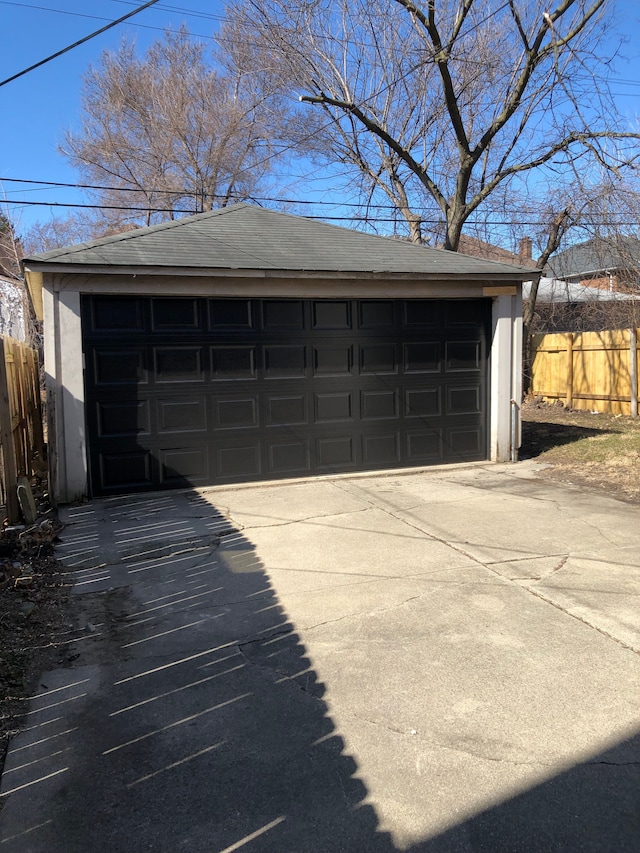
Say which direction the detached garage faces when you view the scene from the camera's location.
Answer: facing the viewer

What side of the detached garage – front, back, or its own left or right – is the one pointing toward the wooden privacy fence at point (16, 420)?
right

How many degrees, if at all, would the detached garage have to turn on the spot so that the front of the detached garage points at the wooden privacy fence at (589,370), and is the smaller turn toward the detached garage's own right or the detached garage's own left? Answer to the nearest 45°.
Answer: approximately 135° to the detached garage's own left

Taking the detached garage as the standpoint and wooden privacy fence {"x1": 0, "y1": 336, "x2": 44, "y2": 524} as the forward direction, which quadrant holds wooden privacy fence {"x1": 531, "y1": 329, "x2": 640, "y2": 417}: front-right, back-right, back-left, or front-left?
back-left
